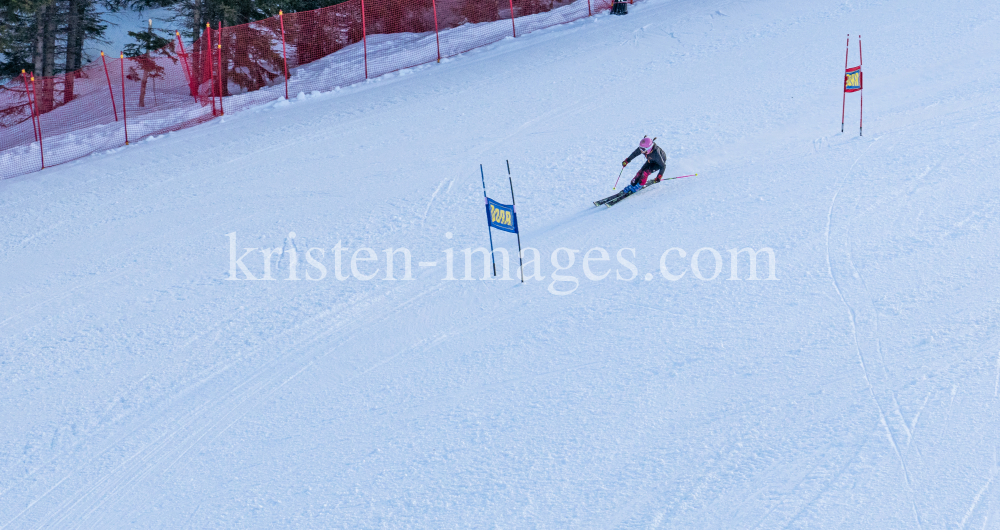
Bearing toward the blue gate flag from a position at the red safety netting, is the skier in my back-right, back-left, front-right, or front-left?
front-left

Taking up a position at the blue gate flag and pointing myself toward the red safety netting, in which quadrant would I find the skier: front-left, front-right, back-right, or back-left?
front-right

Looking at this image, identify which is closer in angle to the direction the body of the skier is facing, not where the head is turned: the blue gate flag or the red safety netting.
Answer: the blue gate flag

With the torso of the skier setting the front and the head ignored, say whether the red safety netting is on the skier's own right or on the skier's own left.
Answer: on the skier's own right

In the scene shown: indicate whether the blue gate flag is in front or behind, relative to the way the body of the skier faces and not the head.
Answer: in front
